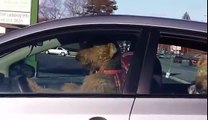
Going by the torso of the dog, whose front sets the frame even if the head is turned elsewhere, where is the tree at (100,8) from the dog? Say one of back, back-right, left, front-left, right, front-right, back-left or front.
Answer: right

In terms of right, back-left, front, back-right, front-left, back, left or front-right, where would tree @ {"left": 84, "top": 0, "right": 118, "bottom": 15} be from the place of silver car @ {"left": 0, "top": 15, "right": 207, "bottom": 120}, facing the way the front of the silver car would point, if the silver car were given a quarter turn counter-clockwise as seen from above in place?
back

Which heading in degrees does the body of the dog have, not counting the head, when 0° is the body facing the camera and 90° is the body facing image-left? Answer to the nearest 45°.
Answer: approximately 90°

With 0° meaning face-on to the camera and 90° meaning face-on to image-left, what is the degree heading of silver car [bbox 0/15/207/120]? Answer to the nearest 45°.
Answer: approximately 90°
